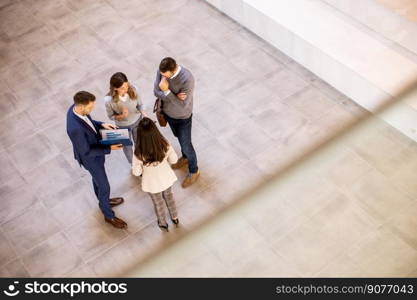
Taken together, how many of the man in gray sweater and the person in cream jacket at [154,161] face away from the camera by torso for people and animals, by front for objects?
1

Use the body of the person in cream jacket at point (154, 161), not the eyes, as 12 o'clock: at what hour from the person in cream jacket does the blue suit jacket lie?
The blue suit jacket is roughly at 10 o'clock from the person in cream jacket.

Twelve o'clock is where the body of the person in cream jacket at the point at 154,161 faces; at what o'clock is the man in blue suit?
The man in blue suit is roughly at 10 o'clock from the person in cream jacket.

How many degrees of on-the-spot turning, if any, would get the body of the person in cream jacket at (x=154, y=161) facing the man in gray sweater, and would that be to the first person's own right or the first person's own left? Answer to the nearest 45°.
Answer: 0° — they already face them

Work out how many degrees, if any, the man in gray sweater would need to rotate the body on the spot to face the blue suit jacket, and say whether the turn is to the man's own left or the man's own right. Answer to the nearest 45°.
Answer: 0° — they already face it

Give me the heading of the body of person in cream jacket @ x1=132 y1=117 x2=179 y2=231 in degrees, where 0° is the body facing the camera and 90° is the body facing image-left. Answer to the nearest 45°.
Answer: approximately 180°

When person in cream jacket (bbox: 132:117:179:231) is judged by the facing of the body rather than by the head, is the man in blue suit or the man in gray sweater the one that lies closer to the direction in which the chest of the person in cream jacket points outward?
the man in gray sweater

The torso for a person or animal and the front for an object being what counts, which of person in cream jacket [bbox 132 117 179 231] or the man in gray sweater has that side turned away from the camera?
the person in cream jacket

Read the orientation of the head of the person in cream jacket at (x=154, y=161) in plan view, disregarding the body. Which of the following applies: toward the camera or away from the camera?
away from the camera

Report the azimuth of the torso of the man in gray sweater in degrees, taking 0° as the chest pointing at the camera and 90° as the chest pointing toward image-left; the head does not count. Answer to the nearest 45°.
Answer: approximately 45°

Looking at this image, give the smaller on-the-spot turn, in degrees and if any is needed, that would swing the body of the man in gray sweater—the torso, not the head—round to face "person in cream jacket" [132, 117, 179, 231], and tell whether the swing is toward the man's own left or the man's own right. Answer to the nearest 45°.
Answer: approximately 45° to the man's own left
